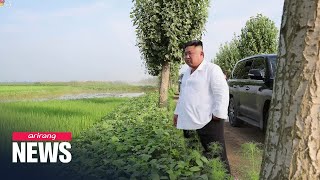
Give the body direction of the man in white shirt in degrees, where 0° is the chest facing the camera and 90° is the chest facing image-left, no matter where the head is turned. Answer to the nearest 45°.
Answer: approximately 45°

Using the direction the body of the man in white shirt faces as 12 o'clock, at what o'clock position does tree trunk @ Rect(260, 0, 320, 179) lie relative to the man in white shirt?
The tree trunk is roughly at 10 o'clock from the man in white shirt.

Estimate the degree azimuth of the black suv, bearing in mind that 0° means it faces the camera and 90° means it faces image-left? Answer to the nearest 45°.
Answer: approximately 315°

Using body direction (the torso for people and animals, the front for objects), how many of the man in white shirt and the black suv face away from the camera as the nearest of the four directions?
0

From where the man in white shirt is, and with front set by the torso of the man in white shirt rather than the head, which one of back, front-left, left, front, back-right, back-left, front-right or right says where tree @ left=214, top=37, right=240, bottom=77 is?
back-right

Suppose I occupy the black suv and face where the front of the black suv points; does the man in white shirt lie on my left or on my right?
on my right

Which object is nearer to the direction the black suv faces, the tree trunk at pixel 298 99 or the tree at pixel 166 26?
the tree trunk

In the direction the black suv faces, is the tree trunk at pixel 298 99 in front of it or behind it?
in front

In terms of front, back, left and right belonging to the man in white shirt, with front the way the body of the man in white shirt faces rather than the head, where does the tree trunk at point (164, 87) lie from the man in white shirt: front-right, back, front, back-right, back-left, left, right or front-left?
back-right

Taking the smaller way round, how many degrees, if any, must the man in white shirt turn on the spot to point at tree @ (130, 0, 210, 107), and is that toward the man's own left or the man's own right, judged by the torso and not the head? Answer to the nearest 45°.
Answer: approximately 135° to the man's own right

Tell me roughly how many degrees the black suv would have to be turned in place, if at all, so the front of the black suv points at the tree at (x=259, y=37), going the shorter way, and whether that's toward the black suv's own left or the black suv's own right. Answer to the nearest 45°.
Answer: approximately 135° to the black suv's own left
